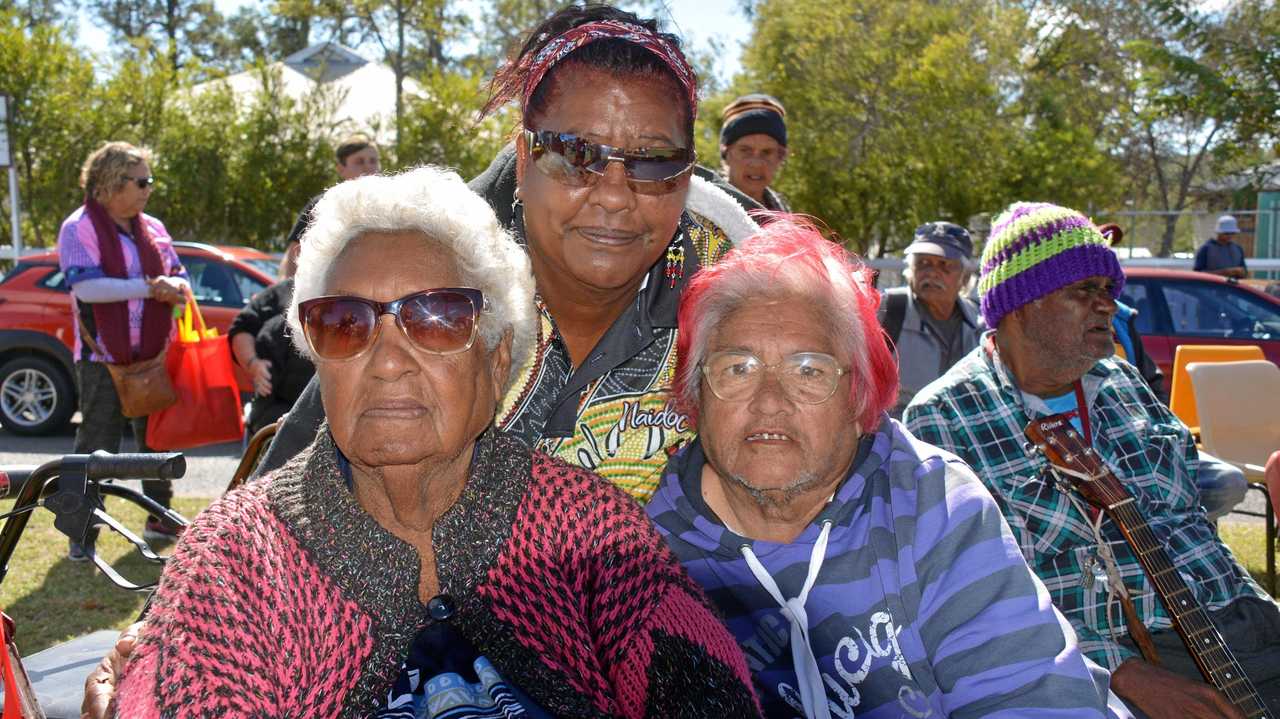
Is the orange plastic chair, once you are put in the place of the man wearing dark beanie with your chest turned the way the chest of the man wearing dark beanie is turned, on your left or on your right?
on your left

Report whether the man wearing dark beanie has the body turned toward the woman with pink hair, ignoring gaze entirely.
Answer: yes

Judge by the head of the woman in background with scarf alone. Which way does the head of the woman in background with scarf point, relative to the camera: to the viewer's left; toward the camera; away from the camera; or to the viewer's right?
to the viewer's right

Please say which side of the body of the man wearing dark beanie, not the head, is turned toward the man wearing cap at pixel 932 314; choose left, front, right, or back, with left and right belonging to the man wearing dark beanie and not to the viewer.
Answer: left

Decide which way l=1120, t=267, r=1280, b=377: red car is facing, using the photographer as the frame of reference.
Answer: facing to the right of the viewer

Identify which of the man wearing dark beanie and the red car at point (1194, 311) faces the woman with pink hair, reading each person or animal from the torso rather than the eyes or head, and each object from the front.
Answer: the man wearing dark beanie

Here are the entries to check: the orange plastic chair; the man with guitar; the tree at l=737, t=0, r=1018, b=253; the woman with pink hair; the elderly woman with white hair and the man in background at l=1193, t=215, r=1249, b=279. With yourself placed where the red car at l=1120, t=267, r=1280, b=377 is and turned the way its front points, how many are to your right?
4

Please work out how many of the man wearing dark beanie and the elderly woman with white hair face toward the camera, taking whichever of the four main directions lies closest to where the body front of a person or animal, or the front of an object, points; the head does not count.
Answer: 2

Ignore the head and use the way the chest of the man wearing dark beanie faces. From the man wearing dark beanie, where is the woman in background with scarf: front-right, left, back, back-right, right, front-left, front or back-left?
right
